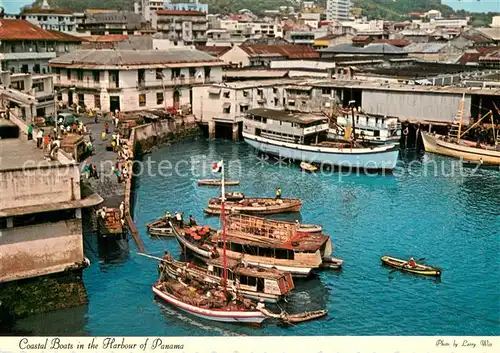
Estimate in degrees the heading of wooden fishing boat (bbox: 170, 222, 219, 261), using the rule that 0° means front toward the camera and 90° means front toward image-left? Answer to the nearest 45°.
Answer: approximately 135°

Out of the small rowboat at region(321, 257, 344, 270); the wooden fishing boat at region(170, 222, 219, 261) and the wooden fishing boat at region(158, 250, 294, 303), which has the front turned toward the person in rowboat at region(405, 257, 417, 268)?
the small rowboat

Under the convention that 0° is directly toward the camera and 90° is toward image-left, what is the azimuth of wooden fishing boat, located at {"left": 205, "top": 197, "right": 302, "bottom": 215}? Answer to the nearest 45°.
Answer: approximately 270°

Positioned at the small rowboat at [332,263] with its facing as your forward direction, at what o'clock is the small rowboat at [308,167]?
the small rowboat at [308,167] is roughly at 9 o'clock from the small rowboat at [332,263].

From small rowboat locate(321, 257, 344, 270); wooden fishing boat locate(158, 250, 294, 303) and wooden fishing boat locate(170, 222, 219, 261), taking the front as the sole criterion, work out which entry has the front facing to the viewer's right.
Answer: the small rowboat

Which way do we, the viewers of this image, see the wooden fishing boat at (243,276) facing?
facing away from the viewer and to the left of the viewer

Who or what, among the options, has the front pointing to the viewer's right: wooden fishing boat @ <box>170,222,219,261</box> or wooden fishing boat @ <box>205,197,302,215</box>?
wooden fishing boat @ <box>205,197,302,215</box>

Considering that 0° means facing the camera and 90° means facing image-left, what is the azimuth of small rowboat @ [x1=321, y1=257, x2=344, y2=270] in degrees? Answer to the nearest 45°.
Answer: approximately 270°

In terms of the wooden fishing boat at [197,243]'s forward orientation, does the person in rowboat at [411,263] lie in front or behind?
behind

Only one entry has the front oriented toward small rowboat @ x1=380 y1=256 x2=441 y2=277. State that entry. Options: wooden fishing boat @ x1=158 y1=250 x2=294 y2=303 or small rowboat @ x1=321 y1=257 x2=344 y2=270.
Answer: small rowboat @ x1=321 y1=257 x2=344 y2=270
